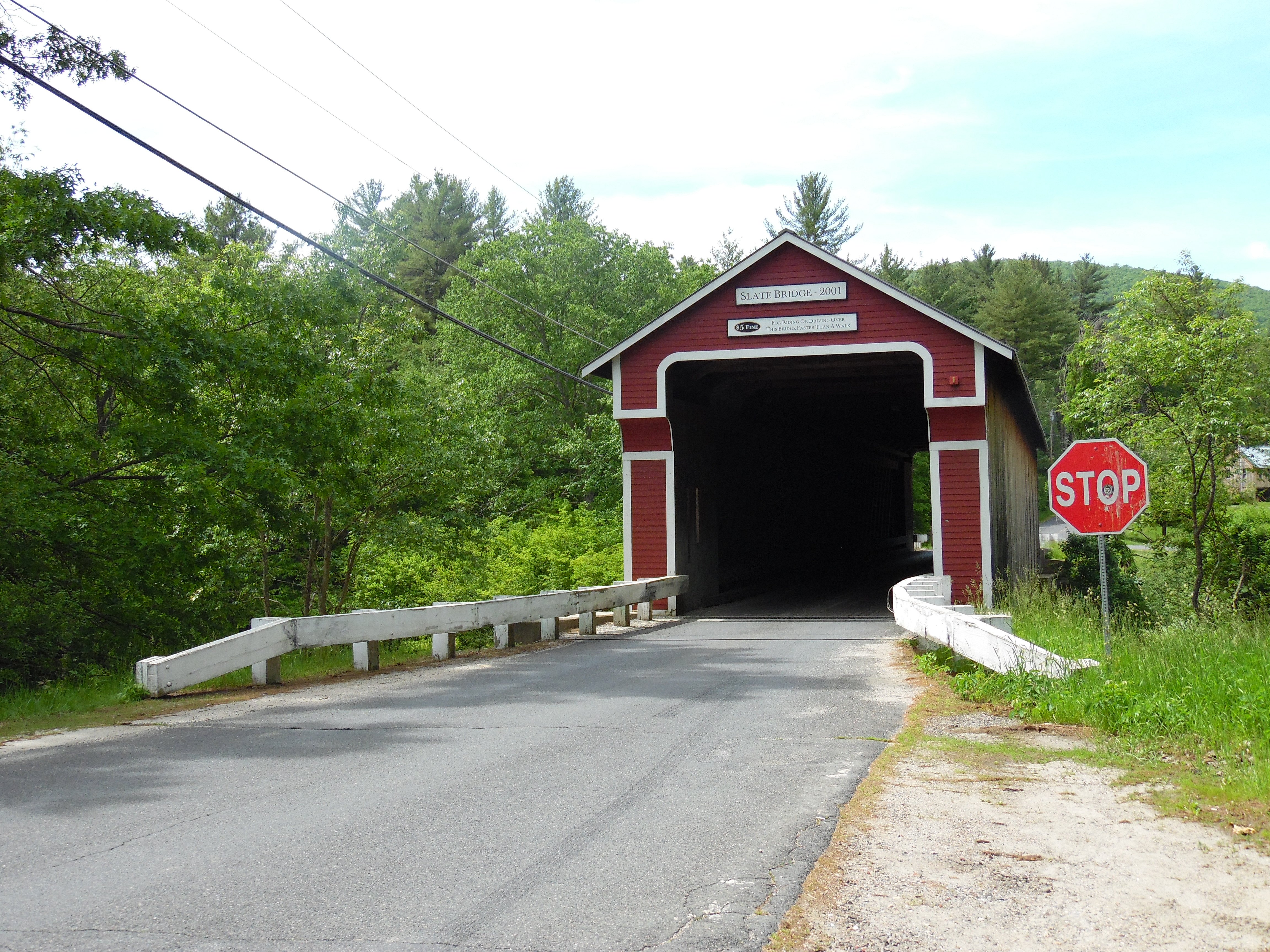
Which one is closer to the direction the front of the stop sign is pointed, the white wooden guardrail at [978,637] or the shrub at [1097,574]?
the white wooden guardrail

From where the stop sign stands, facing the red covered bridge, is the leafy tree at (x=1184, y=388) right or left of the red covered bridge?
right

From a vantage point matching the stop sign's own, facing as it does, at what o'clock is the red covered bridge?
The red covered bridge is roughly at 5 o'clock from the stop sign.

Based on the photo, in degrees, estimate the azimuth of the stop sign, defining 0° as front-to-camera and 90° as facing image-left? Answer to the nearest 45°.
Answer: approximately 0°

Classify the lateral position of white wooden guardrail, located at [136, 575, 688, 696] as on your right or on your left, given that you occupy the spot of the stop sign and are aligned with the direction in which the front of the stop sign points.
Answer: on your right

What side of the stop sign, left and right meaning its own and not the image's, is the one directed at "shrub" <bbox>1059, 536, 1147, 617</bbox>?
back

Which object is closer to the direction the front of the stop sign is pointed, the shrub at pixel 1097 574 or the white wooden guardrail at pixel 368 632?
the white wooden guardrail

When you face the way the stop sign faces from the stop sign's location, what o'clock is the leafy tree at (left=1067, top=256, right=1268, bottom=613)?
The leafy tree is roughly at 6 o'clock from the stop sign.
